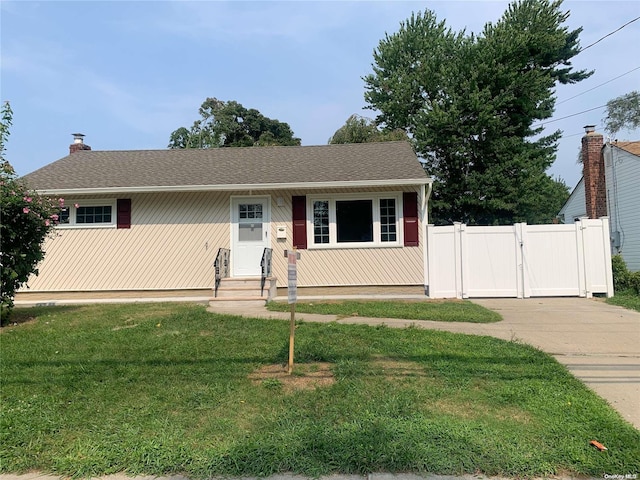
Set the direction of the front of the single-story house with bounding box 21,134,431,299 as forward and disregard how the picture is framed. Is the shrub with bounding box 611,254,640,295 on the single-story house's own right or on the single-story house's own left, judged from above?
on the single-story house's own left

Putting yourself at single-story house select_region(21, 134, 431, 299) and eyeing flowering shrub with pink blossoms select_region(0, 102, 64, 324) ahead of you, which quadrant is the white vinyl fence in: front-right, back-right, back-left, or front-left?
back-left

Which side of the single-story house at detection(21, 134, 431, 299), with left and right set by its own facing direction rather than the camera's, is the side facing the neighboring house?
left

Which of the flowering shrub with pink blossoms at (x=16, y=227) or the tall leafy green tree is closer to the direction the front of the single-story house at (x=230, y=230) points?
the flowering shrub with pink blossoms

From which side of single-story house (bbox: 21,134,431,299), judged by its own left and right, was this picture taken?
front

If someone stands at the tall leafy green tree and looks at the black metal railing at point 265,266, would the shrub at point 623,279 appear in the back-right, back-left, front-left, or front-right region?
front-left

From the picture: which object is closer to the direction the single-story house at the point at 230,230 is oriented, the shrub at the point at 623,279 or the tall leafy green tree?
the shrub

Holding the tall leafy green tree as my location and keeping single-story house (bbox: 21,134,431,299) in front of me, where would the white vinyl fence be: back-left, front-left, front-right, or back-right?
front-left

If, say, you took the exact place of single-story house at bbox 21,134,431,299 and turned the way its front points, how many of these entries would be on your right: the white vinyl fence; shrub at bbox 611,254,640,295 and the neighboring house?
0

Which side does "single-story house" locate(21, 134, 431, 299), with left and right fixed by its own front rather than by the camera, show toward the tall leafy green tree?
left

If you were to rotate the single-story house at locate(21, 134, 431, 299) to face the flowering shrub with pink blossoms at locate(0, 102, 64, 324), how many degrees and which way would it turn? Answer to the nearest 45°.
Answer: approximately 45° to its right
